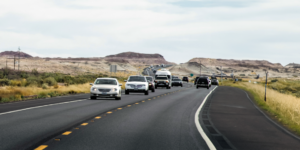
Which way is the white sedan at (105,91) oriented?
toward the camera

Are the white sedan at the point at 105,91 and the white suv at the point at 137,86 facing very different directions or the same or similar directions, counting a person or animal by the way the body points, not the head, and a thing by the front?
same or similar directions

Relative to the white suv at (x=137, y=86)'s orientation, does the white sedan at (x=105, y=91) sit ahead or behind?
ahead

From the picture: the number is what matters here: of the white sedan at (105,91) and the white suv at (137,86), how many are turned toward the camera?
2

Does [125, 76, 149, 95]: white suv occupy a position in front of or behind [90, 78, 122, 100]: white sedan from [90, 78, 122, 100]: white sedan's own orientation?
behind

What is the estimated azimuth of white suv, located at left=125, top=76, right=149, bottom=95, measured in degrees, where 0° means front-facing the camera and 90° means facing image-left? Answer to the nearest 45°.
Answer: approximately 0°
